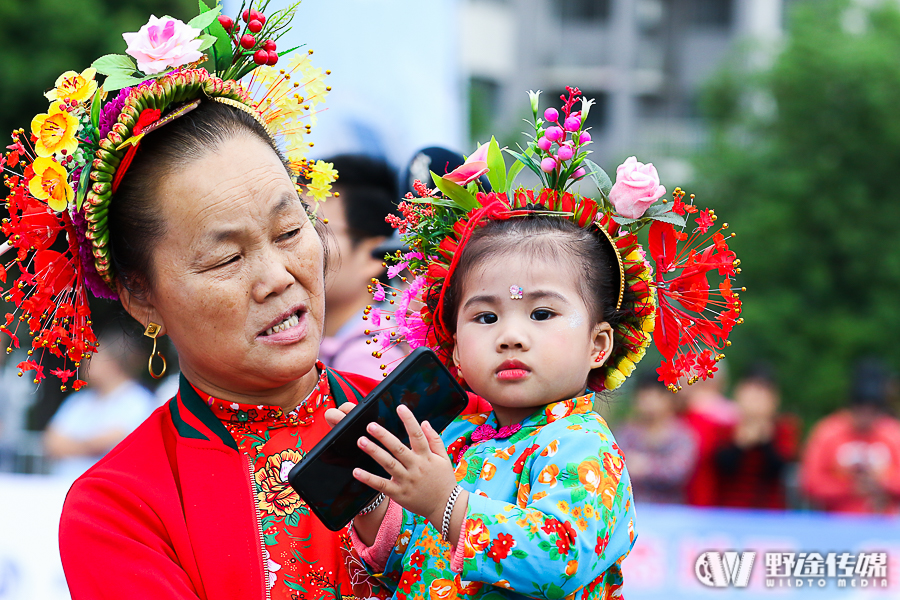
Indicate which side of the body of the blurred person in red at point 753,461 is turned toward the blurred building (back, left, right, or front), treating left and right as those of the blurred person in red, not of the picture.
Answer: back

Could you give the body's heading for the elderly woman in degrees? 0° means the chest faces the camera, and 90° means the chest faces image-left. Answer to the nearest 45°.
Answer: approximately 315°

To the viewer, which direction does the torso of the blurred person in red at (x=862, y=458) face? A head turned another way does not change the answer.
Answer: toward the camera

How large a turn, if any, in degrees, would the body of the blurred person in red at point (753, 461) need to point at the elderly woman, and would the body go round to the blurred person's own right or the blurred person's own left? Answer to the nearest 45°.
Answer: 0° — they already face them

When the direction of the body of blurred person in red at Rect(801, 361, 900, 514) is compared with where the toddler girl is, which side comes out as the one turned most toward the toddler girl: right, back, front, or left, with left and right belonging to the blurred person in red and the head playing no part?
front

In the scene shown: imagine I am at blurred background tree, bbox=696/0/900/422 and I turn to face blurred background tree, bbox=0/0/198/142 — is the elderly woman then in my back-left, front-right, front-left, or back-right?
front-left

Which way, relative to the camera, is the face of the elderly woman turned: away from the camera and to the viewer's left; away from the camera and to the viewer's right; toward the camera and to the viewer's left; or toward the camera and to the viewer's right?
toward the camera and to the viewer's right

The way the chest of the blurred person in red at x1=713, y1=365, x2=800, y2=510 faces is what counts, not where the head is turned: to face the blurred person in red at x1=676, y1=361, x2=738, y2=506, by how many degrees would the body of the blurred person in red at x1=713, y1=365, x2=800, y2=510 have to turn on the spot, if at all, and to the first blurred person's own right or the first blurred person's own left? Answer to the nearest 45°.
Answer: approximately 135° to the first blurred person's own right

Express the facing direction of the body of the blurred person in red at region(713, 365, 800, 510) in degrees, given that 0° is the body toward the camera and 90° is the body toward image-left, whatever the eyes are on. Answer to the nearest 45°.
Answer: approximately 0°

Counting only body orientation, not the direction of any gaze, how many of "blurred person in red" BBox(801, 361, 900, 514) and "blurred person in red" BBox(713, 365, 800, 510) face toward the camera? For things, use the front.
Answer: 2

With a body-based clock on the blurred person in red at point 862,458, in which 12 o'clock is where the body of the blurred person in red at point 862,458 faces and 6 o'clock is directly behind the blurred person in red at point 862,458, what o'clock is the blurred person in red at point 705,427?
the blurred person in red at point 705,427 is roughly at 4 o'clock from the blurred person in red at point 862,458.
